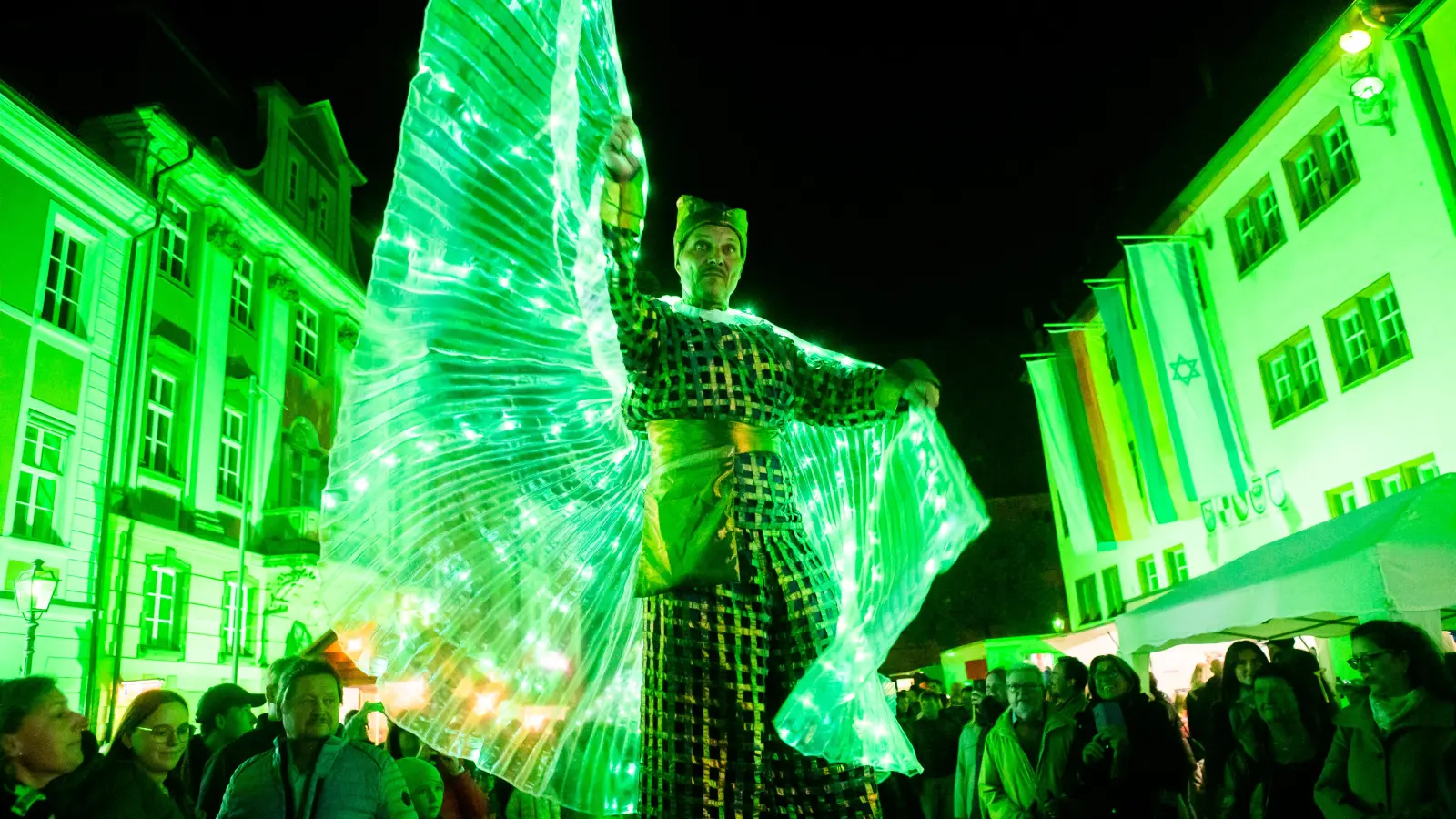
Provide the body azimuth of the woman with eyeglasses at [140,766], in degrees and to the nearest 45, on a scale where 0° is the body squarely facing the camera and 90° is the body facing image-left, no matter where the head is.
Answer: approximately 315°

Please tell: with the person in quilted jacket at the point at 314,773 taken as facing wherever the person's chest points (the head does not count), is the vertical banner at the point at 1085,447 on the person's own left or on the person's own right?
on the person's own left

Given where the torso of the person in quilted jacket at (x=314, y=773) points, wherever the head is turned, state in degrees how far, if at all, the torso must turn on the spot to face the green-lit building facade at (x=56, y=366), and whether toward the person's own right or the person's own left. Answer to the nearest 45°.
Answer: approximately 180°

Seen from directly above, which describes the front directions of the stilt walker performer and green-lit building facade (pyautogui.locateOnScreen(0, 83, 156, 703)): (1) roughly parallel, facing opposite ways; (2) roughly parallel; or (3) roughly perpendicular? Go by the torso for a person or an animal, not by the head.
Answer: roughly perpendicular

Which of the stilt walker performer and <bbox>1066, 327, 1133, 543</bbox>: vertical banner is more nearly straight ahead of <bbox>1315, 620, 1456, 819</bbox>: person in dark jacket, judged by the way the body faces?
the stilt walker performer

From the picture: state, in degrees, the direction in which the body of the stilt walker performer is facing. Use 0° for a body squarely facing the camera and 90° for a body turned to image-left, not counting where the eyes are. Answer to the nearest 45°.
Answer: approximately 0°

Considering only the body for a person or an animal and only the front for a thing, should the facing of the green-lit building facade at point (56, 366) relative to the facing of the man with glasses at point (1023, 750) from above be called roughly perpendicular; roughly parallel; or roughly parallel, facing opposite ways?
roughly perpendicular

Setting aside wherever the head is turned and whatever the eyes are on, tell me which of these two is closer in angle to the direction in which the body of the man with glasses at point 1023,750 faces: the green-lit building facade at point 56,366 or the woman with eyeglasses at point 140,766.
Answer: the woman with eyeglasses
